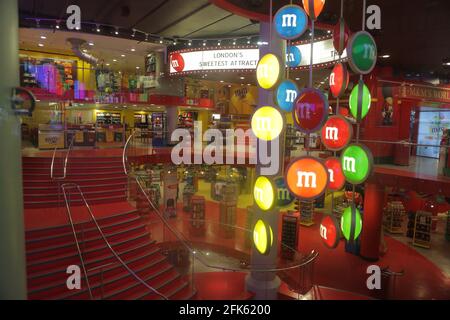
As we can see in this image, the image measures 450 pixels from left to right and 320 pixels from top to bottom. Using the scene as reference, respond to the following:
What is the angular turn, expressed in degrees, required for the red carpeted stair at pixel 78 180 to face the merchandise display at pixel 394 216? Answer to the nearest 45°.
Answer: approximately 90° to its left

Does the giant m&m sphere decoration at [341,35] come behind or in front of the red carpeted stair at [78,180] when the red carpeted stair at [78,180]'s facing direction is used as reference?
in front

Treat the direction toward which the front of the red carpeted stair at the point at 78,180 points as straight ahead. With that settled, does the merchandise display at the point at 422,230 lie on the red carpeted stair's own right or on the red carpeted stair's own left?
on the red carpeted stair's own left

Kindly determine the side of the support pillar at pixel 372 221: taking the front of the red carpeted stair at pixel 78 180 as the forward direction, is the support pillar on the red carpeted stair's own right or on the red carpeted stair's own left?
on the red carpeted stair's own left

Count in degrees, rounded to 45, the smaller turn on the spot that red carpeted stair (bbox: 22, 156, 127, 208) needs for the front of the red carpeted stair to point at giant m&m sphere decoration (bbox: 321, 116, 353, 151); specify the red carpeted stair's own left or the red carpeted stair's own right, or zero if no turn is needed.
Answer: approximately 45° to the red carpeted stair's own left

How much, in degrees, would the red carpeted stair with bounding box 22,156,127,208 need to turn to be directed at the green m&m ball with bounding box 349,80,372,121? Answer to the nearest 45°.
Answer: approximately 45° to its left

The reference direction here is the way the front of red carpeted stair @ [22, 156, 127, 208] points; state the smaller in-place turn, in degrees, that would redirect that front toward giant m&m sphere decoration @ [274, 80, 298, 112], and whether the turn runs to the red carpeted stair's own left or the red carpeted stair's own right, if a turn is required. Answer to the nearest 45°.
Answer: approximately 45° to the red carpeted stair's own left

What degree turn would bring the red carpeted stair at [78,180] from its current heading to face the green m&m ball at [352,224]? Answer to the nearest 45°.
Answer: approximately 45° to its left

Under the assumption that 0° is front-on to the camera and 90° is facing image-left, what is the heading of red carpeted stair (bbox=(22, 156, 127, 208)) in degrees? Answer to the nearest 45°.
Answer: approximately 0°

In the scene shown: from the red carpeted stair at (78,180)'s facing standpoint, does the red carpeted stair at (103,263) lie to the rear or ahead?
ahead

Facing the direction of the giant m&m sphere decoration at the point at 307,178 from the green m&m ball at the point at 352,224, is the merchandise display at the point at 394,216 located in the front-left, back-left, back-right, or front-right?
back-right

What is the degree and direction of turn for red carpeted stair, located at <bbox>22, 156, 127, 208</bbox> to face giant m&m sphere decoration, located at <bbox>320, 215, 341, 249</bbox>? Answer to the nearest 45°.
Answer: approximately 45° to its left
